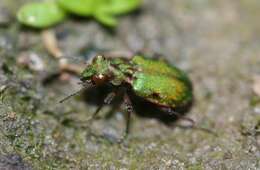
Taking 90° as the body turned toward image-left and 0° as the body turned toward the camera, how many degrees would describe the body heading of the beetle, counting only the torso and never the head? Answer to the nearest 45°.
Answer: approximately 90°

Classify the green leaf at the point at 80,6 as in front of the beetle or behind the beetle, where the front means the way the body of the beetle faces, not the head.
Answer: in front

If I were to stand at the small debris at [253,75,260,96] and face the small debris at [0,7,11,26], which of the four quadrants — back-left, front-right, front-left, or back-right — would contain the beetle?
front-left

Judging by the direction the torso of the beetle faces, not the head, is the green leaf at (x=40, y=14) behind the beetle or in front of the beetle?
in front

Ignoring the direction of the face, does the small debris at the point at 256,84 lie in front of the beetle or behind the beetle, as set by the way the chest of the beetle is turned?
behind

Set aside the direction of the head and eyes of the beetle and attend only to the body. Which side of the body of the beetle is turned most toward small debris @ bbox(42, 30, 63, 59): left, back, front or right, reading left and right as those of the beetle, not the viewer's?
front

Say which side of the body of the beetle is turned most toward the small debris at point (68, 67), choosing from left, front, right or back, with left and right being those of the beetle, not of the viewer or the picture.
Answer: front

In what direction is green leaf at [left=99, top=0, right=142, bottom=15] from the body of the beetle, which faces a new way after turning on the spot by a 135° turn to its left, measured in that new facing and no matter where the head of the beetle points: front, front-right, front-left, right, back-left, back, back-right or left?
back

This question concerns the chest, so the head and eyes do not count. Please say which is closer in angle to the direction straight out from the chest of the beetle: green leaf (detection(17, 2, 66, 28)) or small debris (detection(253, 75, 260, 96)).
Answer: the green leaf

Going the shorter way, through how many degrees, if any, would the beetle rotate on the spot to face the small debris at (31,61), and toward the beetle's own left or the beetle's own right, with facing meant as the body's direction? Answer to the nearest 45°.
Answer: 0° — it already faces it
